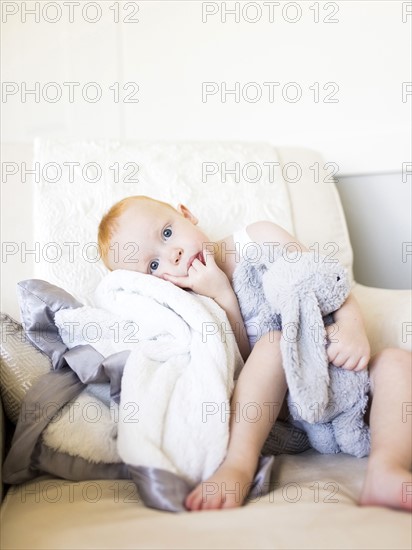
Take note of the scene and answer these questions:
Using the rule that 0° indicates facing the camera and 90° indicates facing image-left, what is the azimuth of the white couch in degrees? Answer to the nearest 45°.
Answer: approximately 0°

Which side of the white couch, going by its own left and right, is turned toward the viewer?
front
